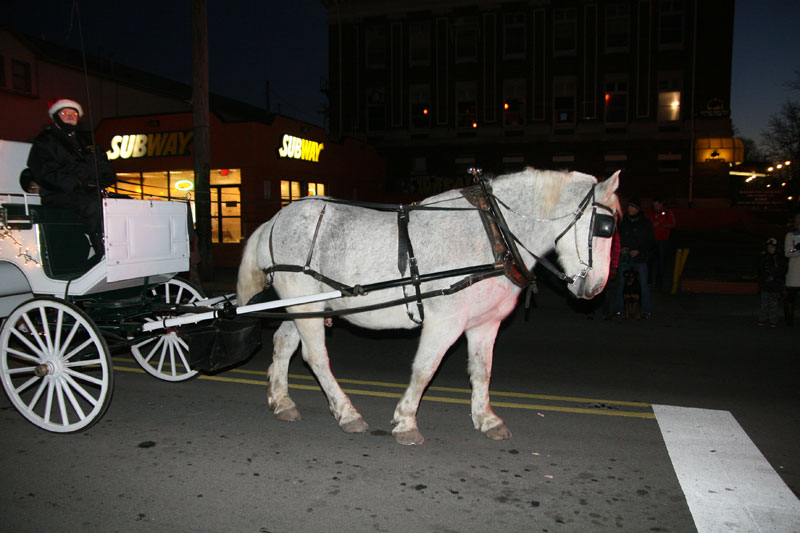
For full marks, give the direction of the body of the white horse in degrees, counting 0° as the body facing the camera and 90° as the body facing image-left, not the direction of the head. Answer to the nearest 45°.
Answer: approximately 270°

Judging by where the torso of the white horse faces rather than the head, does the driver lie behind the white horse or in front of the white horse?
behind

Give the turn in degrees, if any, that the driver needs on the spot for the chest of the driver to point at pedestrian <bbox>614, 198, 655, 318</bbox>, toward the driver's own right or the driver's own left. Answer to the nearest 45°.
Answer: approximately 45° to the driver's own left

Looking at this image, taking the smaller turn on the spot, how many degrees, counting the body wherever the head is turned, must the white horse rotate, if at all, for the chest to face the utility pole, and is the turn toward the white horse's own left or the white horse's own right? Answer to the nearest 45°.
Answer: approximately 135° to the white horse's own left

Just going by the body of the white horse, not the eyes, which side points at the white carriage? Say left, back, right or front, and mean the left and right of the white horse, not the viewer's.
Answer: back

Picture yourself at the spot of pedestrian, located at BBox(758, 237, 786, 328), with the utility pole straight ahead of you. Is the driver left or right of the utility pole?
left

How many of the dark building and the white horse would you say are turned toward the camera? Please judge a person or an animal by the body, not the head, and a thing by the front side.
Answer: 1

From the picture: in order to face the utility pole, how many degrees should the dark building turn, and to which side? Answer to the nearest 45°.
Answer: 0° — it already faces it

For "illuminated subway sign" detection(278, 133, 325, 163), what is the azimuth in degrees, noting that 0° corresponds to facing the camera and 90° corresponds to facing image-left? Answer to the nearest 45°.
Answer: approximately 315°
